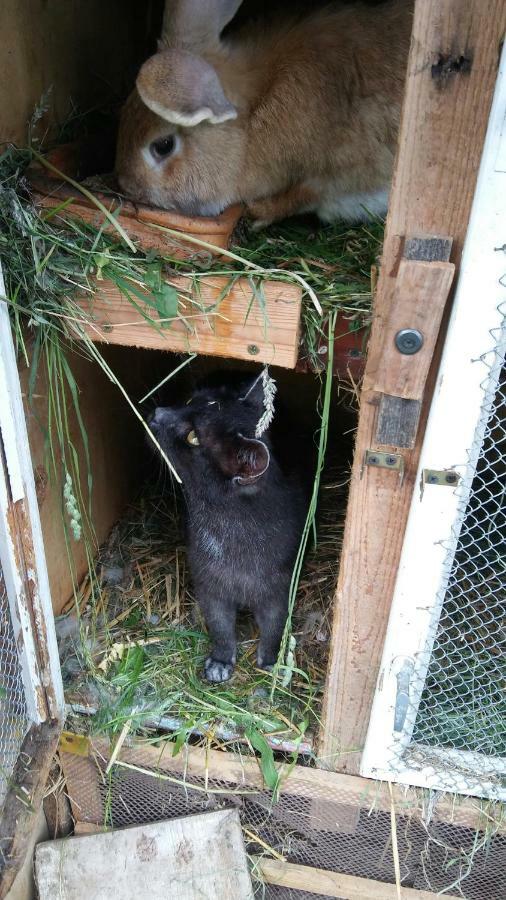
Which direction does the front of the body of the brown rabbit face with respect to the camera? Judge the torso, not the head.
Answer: to the viewer's left

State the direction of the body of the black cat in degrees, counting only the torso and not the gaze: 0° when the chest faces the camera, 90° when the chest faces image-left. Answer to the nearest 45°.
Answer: approximately 45°

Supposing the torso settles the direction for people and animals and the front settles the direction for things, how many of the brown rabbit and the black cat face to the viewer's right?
0
